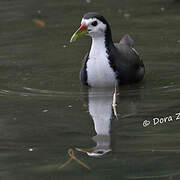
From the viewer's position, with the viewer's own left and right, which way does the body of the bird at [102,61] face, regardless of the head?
facing the viewer and to the left of the viewer

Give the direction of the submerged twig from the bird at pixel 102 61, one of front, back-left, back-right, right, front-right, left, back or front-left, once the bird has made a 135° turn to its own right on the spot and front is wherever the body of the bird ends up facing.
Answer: back
